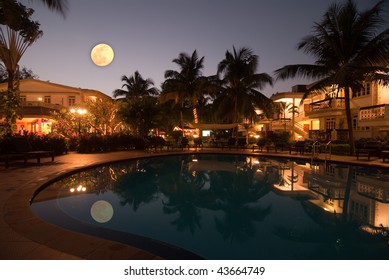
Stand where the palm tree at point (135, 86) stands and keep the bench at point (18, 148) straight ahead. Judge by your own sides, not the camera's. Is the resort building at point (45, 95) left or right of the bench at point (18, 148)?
right

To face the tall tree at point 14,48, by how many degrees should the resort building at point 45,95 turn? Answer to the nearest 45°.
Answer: approximately 45° to its right

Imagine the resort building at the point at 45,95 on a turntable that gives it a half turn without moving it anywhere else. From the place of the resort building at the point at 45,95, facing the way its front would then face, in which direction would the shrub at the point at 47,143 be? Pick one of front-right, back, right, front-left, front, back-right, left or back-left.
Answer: back-left

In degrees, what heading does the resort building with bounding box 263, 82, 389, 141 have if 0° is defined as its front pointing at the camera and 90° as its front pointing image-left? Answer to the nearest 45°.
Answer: approximately 45°

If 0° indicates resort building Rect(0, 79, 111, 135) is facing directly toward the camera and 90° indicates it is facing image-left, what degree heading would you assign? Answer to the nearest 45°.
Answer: approximately 315°

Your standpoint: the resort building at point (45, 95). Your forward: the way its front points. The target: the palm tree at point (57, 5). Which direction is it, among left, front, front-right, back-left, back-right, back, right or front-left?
front-right

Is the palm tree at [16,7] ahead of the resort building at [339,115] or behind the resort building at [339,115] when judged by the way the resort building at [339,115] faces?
ahead

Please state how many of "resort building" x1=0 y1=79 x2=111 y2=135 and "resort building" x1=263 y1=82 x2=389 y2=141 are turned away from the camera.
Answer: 0
